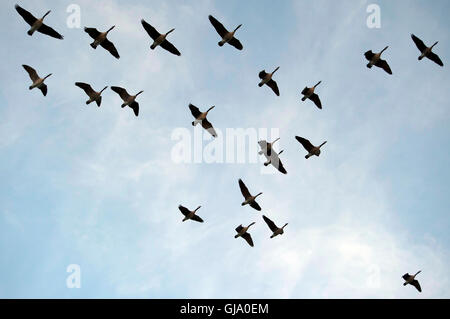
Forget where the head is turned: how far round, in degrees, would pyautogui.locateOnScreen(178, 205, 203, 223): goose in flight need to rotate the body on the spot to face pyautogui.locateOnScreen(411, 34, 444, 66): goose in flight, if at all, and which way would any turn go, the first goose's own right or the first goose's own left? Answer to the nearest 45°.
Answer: approximately 45° to the first goose's own left

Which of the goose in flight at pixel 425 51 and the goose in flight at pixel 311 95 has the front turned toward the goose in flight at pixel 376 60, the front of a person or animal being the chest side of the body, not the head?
the goose in flight at pixel 311 95

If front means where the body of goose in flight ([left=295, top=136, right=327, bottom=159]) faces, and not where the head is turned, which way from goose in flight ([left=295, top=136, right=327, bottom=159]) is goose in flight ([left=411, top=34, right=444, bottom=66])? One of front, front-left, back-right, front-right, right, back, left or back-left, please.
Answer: front-left

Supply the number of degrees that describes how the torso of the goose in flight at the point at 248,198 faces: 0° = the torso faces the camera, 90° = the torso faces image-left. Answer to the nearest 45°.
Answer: approximately 270°

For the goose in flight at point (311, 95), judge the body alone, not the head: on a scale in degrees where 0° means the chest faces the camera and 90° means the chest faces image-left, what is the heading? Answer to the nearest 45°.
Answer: approximately 270°

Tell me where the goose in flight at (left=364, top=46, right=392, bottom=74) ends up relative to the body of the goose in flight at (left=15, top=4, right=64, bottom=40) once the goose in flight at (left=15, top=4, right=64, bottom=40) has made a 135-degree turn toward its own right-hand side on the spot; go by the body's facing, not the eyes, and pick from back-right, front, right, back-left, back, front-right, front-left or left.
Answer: back

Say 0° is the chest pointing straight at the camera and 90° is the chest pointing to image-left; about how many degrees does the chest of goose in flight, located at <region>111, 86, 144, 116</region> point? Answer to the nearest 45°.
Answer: approximately 270°

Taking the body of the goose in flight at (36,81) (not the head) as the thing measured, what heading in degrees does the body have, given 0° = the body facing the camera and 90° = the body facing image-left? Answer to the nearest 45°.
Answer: approximately 270°

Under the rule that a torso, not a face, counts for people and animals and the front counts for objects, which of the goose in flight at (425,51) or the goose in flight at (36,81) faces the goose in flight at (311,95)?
the goose in flight at (36,81)
